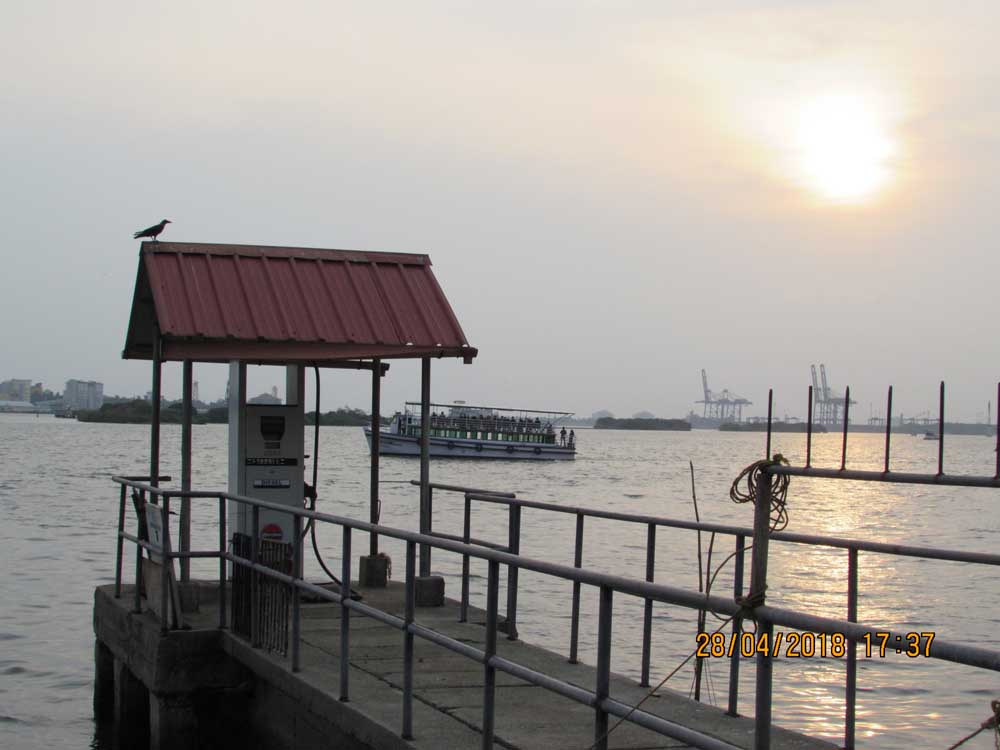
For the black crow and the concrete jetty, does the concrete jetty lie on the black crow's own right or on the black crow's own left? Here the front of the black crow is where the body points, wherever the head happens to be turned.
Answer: on the black crow's own right

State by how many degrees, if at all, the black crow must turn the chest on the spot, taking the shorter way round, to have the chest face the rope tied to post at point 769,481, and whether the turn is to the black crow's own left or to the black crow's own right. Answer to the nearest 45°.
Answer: approximately 90° to the black crow's own right

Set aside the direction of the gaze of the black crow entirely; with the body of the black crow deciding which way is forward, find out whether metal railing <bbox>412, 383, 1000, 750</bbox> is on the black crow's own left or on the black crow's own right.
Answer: on the black crow's own right

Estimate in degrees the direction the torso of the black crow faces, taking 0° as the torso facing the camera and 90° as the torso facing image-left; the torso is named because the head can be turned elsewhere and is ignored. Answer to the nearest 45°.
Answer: approximately 270°

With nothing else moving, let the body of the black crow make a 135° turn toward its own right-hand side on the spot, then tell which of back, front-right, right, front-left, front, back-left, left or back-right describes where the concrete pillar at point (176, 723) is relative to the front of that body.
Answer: front-left
